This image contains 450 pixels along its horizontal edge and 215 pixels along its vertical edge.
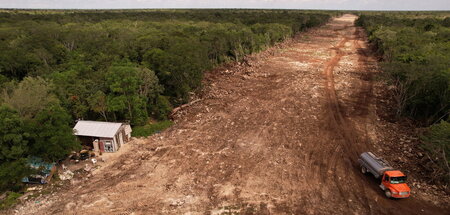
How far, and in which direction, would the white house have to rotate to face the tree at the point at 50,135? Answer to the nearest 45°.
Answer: approximately 45° to its right

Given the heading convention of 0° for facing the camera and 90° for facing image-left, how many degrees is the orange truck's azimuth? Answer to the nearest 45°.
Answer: approximately 315°

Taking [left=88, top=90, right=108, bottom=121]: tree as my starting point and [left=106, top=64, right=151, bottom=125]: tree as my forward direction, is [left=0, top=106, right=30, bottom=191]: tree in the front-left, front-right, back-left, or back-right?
back-right

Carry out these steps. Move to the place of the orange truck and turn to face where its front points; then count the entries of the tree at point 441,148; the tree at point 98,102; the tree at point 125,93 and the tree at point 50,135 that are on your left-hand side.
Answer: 1

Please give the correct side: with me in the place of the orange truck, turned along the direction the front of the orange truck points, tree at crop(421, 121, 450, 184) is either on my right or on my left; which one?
on my left

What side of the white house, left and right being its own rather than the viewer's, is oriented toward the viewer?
front

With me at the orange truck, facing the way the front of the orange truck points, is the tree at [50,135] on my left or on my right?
on my right

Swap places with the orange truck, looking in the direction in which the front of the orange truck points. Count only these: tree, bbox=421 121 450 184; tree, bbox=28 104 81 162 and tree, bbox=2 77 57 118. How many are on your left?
1

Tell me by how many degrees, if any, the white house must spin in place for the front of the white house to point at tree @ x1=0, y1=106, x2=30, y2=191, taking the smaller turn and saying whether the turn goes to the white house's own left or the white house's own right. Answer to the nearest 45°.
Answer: approximately 45° to the white house's own right

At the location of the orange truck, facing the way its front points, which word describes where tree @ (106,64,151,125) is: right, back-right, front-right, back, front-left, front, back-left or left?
back-right

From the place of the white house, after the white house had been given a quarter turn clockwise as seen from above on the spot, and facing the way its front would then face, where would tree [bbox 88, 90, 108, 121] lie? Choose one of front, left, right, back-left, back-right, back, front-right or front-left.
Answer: right

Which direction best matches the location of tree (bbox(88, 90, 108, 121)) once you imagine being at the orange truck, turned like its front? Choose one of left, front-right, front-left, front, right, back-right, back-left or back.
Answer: back-right

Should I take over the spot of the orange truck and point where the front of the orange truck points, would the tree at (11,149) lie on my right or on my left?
on my right

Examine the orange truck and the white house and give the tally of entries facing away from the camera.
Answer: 0
